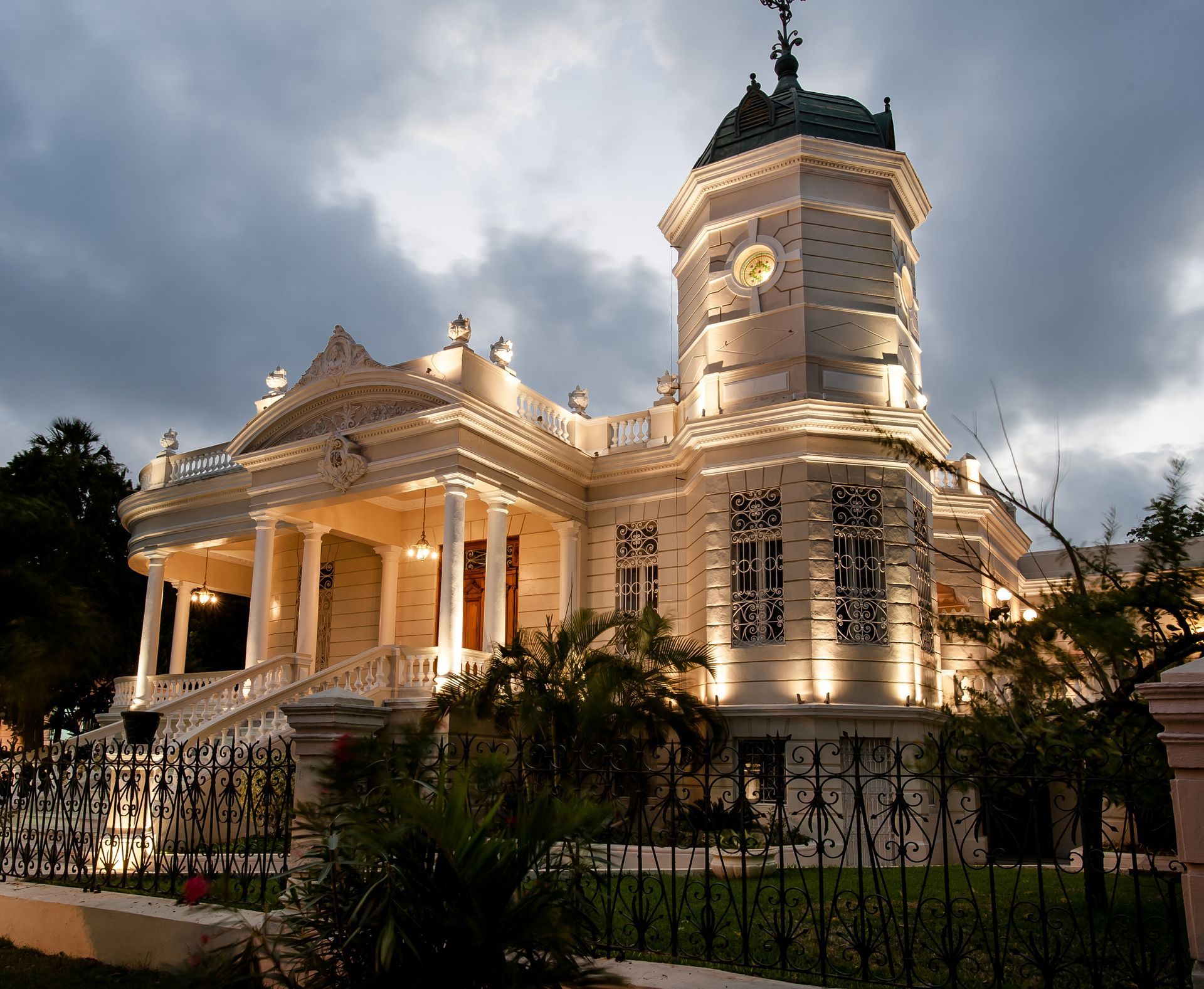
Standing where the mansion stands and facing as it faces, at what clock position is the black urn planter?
The black urn planter is roughly at 1 o'clock from the mansion.

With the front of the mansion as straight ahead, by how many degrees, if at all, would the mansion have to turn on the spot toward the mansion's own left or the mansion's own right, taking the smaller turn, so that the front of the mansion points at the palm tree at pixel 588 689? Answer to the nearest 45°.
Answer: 0° — it already faces it

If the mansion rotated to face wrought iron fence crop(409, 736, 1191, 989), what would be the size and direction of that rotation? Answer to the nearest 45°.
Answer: approximately 45° to its left

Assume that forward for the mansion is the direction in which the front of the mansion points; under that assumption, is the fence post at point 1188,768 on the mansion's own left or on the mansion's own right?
on the mansion's own left

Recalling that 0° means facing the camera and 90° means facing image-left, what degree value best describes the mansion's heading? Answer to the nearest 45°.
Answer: approximately 45°

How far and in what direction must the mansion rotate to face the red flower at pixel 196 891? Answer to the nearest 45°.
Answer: approximately 45° to its left
